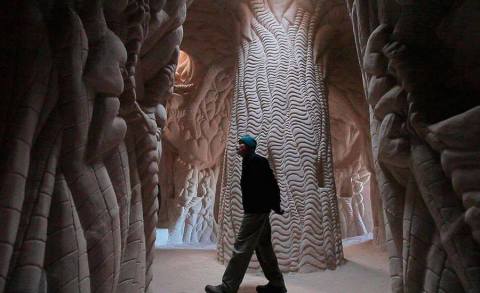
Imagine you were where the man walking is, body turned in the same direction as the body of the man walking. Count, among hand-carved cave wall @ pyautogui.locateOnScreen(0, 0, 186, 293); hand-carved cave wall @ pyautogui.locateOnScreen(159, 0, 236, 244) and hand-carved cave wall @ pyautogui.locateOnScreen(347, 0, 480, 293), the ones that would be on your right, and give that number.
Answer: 1

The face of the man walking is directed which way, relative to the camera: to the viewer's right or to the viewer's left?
to the viewer's left

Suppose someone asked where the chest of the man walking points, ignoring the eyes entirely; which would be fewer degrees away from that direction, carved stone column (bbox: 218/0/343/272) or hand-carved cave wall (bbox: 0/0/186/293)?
the hand-carved cave wall

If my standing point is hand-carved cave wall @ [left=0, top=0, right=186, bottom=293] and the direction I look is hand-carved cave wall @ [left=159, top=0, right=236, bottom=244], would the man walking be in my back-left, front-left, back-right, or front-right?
front-right

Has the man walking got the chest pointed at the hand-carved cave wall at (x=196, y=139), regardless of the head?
no

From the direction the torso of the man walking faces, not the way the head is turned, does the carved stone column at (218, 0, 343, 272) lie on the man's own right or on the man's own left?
on the man's own right

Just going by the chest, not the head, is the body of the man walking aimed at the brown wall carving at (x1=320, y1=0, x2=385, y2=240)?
no

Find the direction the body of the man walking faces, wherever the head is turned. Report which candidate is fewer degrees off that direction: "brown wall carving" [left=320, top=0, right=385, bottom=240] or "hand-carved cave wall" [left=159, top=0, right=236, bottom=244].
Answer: the hand-carved cave wall

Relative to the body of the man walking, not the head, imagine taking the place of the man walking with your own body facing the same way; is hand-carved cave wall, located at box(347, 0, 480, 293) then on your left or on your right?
on your left

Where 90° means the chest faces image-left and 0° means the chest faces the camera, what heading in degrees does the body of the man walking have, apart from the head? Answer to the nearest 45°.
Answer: approximately 90°

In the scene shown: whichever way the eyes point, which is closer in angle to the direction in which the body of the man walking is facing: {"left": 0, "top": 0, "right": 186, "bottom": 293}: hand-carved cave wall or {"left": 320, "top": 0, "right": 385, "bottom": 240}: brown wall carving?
the hand-carved cave wall
